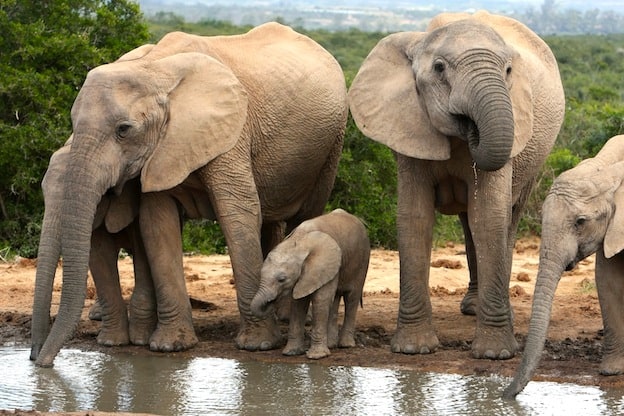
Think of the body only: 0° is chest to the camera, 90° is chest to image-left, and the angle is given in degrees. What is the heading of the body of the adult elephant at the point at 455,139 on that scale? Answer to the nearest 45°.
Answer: approximately 0°

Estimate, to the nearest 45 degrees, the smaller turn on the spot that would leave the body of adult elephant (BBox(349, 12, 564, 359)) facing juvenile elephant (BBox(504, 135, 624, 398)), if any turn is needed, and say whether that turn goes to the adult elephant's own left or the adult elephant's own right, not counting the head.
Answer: approximately 45° to the adult elephant's own left

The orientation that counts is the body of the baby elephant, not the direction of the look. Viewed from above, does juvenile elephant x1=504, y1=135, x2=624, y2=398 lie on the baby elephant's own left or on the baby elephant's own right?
on the baby elephant's own left

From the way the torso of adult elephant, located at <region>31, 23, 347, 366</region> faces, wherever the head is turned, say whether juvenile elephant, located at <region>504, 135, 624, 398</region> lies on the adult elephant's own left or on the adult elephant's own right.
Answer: on the adult elephant's own left

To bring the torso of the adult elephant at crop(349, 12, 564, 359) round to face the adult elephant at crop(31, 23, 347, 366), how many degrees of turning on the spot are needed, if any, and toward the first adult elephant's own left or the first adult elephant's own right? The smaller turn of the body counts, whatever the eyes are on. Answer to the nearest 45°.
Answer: approximately 90° to the first adult elephant's own right

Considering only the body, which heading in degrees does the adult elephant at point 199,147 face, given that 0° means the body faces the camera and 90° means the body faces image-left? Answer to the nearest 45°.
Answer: approximately 45°

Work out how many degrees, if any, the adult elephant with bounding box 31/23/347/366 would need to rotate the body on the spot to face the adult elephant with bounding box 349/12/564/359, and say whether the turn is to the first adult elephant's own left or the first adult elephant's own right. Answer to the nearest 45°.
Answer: approximately 135° to the first adult elephant's own left

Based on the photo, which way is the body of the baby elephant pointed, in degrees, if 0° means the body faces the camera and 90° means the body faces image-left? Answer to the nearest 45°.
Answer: approximately 45°
